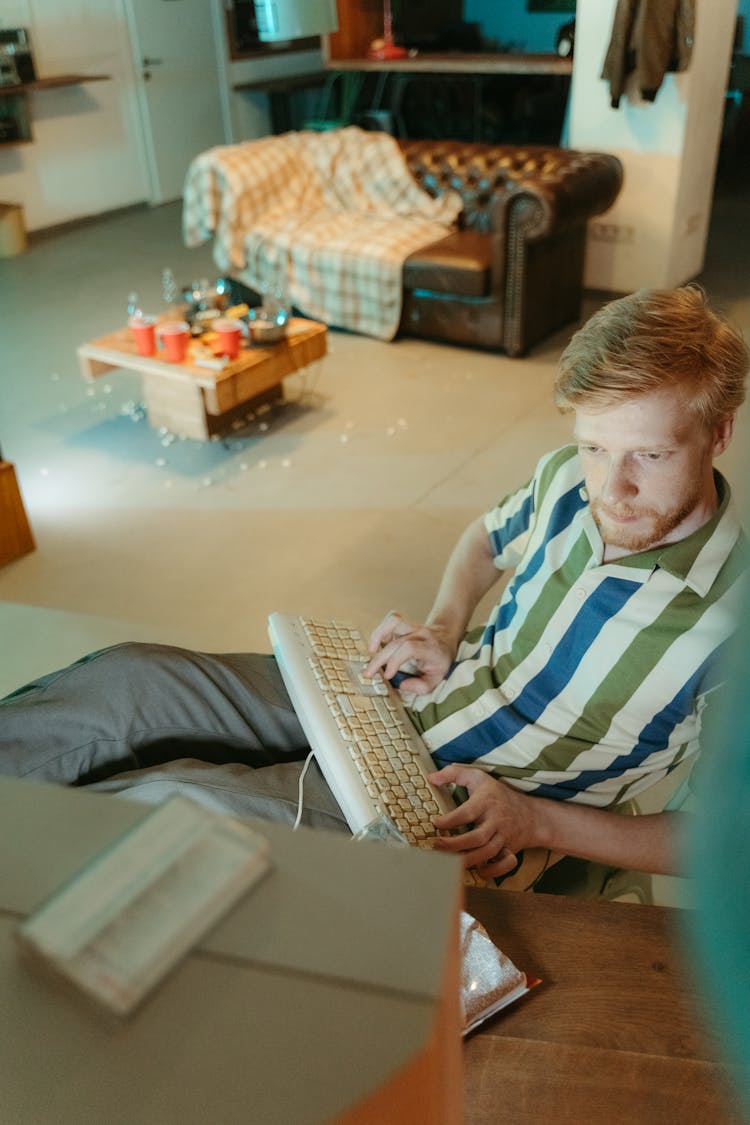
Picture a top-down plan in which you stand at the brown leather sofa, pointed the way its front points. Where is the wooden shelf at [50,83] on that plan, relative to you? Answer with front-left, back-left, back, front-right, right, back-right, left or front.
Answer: right

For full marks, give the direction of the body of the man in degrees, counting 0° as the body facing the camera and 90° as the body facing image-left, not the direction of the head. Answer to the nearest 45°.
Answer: approximately 45°

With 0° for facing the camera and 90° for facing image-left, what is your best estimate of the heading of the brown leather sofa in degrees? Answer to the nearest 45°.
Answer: approximately 45°

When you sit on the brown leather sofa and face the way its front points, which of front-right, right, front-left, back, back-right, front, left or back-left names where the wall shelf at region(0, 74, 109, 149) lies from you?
right

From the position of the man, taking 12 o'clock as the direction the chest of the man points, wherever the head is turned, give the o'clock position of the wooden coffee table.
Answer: The wooden coffee table is roughly at 4 o'clock from the man.

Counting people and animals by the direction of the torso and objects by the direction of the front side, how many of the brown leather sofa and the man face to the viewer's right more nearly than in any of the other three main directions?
0

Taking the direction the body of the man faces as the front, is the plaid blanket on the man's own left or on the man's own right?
on the man's own right

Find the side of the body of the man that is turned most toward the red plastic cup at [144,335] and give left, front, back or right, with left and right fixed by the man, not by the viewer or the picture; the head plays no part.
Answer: right

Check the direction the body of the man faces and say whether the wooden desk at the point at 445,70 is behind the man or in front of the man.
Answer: behind

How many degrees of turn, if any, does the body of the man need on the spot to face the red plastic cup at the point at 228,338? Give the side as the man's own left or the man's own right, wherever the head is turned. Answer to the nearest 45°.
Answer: approximately 135° to the man's own right

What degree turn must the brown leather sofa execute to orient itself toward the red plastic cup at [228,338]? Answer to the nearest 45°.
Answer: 0° — it already faces it

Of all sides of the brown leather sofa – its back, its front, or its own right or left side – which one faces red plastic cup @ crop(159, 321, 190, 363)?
front
